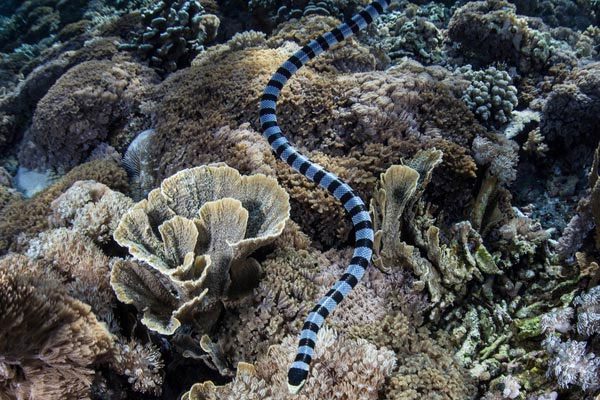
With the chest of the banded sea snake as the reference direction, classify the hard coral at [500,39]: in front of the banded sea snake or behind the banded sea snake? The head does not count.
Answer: behind

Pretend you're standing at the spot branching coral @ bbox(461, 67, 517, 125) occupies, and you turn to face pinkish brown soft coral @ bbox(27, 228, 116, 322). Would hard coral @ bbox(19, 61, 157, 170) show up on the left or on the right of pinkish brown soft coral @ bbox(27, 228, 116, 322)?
right

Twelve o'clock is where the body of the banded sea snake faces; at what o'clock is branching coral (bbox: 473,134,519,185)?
The branching coral is roughly at 8 o'clock from the banded sea snake.

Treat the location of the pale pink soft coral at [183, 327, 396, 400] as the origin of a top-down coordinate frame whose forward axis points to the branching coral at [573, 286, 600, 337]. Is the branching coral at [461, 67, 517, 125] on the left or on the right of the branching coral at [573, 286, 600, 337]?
left

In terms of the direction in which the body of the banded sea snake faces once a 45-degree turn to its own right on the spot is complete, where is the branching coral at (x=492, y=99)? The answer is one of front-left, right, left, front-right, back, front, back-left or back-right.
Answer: back

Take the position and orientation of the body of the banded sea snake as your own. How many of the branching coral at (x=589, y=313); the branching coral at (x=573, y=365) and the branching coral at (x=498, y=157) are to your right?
0

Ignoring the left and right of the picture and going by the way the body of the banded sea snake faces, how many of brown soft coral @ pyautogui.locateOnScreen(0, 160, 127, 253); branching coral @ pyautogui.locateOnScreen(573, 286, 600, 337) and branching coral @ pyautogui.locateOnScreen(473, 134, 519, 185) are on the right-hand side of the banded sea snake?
1

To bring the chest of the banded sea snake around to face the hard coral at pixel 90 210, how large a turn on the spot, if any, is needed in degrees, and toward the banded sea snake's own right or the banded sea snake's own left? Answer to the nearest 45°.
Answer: approximately 90° to the banded sea snake's own right

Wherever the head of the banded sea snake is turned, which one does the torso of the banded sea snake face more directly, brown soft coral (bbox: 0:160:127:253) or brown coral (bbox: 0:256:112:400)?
the brown coral (bbox: 0:256:112:400)

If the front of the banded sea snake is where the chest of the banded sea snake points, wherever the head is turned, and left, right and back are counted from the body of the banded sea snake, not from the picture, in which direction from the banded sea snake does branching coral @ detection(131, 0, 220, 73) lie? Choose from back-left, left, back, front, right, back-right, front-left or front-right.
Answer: back-right

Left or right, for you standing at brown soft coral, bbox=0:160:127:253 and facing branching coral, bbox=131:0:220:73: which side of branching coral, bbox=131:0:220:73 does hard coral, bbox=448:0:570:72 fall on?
right

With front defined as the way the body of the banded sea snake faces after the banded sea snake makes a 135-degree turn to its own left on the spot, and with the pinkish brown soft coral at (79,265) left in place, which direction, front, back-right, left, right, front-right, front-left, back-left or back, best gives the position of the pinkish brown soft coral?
back

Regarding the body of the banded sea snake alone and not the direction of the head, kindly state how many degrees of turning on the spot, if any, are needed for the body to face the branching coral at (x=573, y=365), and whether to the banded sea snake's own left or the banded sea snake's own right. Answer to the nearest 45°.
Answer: approximately 45° to the banded sea snake's own left

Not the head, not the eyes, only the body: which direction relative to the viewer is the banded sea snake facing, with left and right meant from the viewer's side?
facing the viewer
